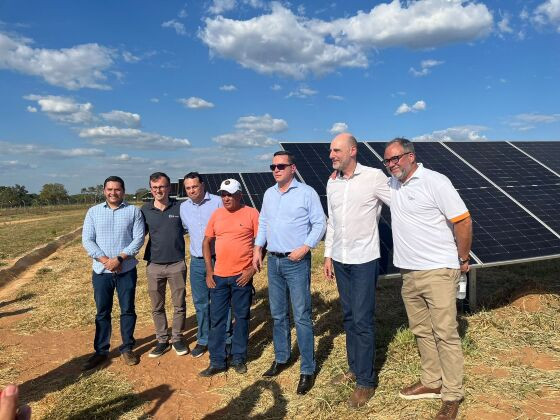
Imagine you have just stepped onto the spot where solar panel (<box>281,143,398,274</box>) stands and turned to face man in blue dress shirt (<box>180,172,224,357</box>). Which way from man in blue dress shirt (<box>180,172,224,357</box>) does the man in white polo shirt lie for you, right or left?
left

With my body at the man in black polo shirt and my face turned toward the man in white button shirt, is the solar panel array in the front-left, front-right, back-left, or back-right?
front-left

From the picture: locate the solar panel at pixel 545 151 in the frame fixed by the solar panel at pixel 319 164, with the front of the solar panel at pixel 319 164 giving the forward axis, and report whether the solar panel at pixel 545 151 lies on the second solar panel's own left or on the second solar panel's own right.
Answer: on the second solar panel's own left

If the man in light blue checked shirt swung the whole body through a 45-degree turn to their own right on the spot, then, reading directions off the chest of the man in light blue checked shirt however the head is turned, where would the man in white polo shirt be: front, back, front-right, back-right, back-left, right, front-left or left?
left

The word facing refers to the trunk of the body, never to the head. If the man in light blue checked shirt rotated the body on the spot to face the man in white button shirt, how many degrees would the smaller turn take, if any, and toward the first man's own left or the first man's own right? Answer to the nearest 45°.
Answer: approximately 45° to the first man's own left

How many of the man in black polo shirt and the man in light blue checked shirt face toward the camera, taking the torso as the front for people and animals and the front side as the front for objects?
2

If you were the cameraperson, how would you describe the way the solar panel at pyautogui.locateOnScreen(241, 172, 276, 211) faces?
facing the viewer and to the right of the viewer

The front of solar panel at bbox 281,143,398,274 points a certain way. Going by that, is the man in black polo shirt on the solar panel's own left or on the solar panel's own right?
on the solar panel's own right

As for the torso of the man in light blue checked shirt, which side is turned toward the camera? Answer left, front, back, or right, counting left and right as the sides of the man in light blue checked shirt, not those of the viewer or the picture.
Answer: front
